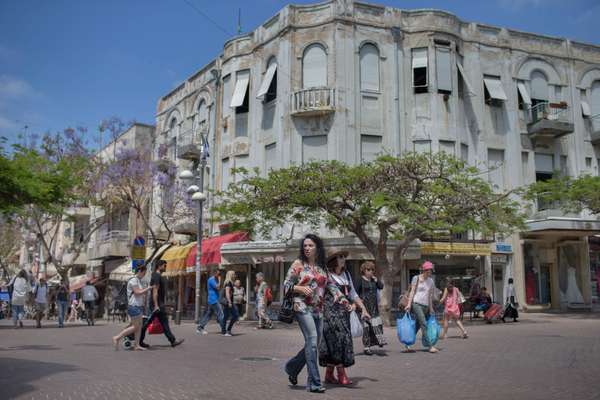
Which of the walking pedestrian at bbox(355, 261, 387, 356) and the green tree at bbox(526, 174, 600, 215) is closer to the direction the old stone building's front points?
the walking pedestrian

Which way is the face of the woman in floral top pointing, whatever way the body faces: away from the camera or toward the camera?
toward the camera

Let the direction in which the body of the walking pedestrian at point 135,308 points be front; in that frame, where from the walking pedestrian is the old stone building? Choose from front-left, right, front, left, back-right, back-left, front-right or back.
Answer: front-left

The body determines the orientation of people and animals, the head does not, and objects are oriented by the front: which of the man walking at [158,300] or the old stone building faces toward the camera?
the old stone building

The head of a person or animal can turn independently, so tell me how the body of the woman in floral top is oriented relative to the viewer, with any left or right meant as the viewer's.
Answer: facing the viewer and to the right of the viewer

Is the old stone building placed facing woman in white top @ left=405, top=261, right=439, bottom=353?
yes

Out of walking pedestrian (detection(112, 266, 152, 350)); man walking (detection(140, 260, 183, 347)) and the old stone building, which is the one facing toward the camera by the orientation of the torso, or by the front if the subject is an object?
the old stone building

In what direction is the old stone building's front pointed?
toward the camera

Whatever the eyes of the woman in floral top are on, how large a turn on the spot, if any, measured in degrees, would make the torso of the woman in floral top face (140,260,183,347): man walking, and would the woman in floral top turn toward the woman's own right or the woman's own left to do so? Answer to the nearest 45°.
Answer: approximately 180°

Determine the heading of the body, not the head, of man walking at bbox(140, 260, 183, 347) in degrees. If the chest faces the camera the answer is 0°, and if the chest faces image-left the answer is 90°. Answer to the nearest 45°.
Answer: approximately 270°

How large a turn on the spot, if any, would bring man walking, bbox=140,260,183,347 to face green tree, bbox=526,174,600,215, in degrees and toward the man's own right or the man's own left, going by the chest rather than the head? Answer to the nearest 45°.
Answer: approximately 45° to the man's own left

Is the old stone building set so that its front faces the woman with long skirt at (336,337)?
yes

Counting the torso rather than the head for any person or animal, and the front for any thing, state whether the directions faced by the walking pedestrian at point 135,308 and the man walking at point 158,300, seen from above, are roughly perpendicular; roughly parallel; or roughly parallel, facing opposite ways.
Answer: roughly parallel

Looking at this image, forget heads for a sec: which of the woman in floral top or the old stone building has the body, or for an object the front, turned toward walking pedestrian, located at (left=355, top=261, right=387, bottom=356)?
the old stone building
